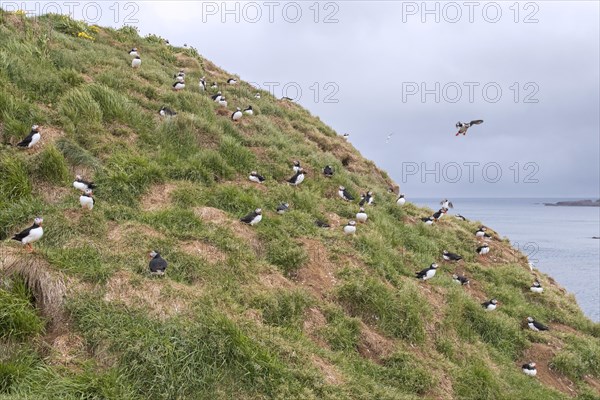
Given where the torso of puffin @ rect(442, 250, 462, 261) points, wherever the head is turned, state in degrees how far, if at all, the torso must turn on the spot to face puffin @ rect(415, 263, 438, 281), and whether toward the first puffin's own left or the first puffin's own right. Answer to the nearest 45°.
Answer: approximately 90° to the first puffin's own left

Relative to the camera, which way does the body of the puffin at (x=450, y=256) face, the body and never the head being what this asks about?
to the viewer's left

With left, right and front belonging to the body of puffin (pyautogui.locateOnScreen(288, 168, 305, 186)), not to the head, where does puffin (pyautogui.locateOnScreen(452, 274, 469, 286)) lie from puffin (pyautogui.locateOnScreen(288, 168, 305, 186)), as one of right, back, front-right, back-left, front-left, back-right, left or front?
front-left

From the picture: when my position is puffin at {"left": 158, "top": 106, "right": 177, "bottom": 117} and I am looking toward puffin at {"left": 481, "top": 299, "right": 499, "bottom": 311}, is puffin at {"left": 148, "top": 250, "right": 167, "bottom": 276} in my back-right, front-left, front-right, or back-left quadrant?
front-right

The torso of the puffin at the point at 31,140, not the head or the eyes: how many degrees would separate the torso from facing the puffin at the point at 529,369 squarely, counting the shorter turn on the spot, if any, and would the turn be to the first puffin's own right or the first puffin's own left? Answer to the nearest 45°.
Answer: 0° — it already faces it

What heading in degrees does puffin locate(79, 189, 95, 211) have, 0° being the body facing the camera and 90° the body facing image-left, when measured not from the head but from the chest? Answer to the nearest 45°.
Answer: approximately 0°
